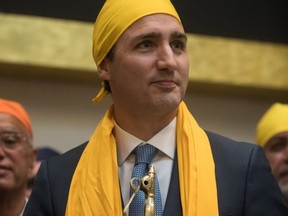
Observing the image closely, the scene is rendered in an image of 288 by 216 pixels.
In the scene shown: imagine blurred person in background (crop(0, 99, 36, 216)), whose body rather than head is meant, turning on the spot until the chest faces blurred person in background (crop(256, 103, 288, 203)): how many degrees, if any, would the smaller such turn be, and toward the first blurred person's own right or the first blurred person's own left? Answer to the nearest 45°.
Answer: approximately 135° to the first blurred person's own left

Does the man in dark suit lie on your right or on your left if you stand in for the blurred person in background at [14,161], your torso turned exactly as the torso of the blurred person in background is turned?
on your left

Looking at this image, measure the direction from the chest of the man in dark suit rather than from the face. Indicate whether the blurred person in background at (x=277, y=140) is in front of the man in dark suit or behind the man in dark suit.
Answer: behind

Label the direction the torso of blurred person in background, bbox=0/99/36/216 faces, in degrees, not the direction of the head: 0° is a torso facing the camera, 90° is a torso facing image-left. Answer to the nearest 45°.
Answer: approximately 45°

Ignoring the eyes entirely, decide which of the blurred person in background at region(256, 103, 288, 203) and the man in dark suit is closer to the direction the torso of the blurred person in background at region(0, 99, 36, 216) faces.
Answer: the man in dark suit

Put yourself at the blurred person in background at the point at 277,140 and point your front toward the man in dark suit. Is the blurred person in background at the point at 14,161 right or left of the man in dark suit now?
right
